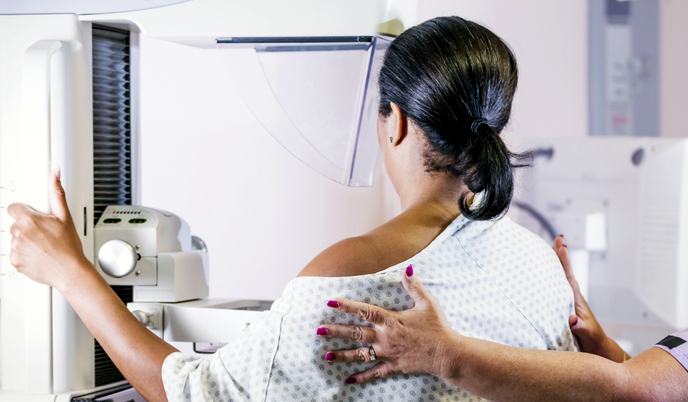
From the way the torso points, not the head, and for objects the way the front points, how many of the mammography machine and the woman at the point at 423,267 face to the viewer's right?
1

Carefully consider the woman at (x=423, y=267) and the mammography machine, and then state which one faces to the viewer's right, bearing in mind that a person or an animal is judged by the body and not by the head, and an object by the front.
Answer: the mammography machine

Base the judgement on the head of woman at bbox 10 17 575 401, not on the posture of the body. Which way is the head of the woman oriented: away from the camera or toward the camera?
away from the camera

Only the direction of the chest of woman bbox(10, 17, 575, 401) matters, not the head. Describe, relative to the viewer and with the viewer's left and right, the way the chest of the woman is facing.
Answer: facing away from the viewer and to the left of the viewer

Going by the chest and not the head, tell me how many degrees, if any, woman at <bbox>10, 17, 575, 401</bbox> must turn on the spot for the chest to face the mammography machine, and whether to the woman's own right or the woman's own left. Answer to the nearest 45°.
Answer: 0° — they already face it

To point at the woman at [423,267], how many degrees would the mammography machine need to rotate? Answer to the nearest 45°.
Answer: approximately 45° to its right
